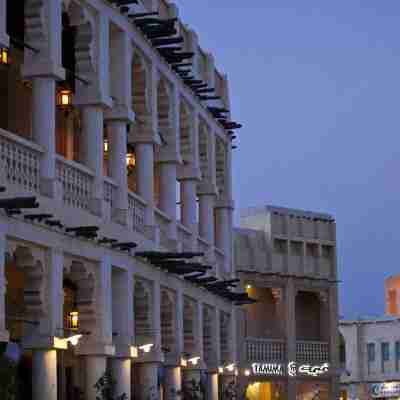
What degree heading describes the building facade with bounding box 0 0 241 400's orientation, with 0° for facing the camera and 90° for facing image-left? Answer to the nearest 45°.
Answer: approximately 315°

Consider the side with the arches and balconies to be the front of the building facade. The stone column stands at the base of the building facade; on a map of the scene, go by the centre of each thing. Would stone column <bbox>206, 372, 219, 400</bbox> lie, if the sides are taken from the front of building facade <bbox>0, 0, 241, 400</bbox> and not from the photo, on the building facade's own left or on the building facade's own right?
on the building facade's own left
